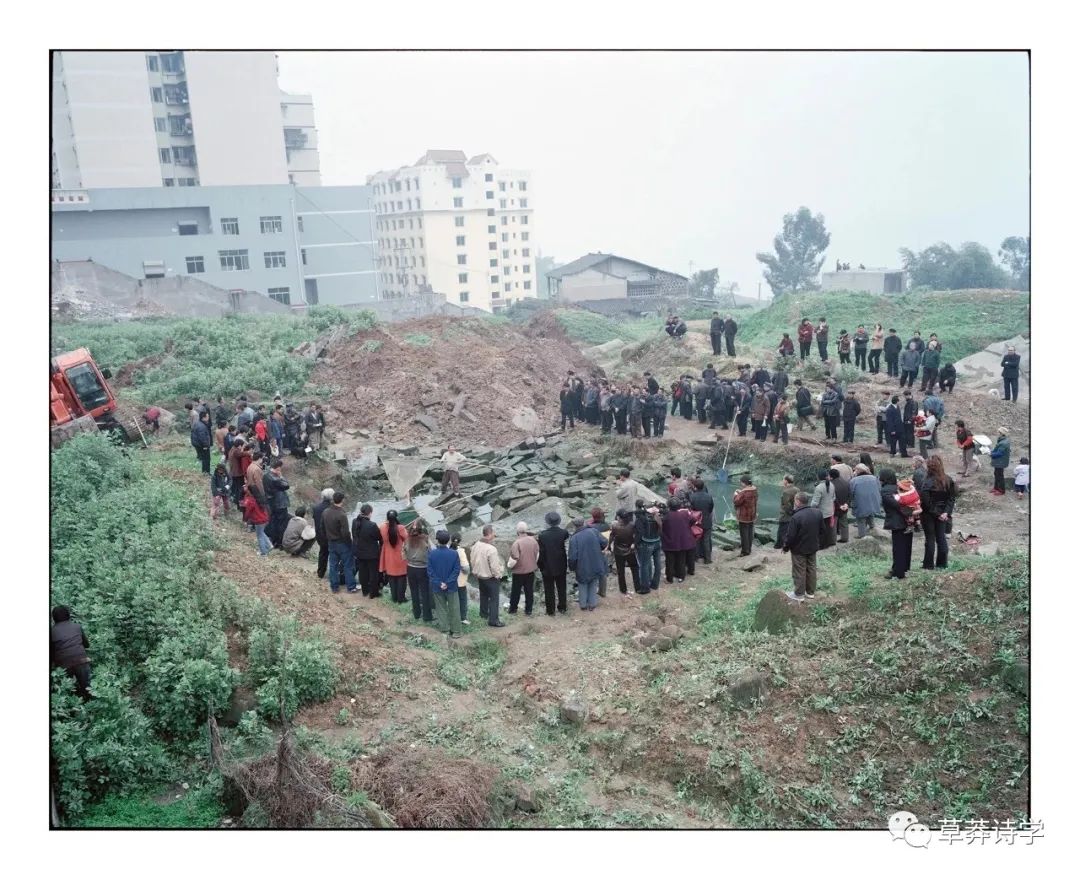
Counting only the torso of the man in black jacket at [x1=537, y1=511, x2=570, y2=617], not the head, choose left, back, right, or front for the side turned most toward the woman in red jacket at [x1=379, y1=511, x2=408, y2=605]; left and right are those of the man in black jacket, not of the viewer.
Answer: left

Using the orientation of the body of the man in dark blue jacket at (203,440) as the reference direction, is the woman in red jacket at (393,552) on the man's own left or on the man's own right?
on the man's own right

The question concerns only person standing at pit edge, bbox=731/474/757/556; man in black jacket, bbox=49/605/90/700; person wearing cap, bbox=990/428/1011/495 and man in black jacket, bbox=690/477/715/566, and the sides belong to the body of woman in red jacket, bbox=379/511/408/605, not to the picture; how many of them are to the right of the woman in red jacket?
3

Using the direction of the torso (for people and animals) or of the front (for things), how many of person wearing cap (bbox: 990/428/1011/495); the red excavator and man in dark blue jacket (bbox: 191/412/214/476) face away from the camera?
0

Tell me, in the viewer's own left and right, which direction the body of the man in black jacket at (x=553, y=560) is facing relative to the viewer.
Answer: facing away from the viewer

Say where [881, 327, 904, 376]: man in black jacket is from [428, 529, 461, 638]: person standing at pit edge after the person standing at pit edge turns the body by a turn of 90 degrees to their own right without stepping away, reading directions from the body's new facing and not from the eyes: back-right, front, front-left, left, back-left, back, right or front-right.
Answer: front-left

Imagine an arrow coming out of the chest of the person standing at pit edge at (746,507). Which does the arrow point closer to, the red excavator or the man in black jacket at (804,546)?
the red excavator

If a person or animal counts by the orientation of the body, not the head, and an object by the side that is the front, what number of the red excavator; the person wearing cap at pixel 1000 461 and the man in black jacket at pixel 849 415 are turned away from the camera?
0

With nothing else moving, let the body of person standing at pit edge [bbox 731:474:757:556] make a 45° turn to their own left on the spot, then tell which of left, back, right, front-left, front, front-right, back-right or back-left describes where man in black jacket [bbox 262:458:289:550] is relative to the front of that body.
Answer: front

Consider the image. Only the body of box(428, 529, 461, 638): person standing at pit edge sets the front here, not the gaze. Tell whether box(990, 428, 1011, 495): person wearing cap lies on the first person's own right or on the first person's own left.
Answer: on the first person's own right

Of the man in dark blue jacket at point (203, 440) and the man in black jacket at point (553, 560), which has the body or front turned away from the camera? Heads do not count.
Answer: the man in black jacket at point (553, 560)

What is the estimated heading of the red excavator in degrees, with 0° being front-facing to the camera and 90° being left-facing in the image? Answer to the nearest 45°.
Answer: approximately 315°

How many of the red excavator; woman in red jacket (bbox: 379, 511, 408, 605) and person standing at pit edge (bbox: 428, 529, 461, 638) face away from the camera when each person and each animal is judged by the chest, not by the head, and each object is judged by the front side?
2

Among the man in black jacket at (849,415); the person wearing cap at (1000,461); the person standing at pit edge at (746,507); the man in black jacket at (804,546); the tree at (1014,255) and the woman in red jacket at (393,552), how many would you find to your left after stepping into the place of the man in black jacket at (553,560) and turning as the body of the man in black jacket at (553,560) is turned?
1

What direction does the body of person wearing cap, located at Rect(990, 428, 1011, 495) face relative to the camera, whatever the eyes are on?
to the viewer's left

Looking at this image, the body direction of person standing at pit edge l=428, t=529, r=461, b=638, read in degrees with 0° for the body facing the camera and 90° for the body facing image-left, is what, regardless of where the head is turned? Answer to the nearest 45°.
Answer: approximately 180°

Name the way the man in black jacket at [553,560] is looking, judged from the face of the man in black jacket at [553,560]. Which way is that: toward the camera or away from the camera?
away from the camera

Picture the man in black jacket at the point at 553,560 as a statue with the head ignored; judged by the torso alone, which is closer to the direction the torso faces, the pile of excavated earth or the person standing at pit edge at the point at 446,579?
the pile of excavated earth

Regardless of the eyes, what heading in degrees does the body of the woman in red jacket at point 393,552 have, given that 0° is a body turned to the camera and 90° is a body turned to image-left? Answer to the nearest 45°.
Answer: approximately 180°

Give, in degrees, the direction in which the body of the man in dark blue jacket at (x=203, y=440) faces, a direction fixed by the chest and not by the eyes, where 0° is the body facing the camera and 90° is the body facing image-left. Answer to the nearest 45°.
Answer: approximately 270°
